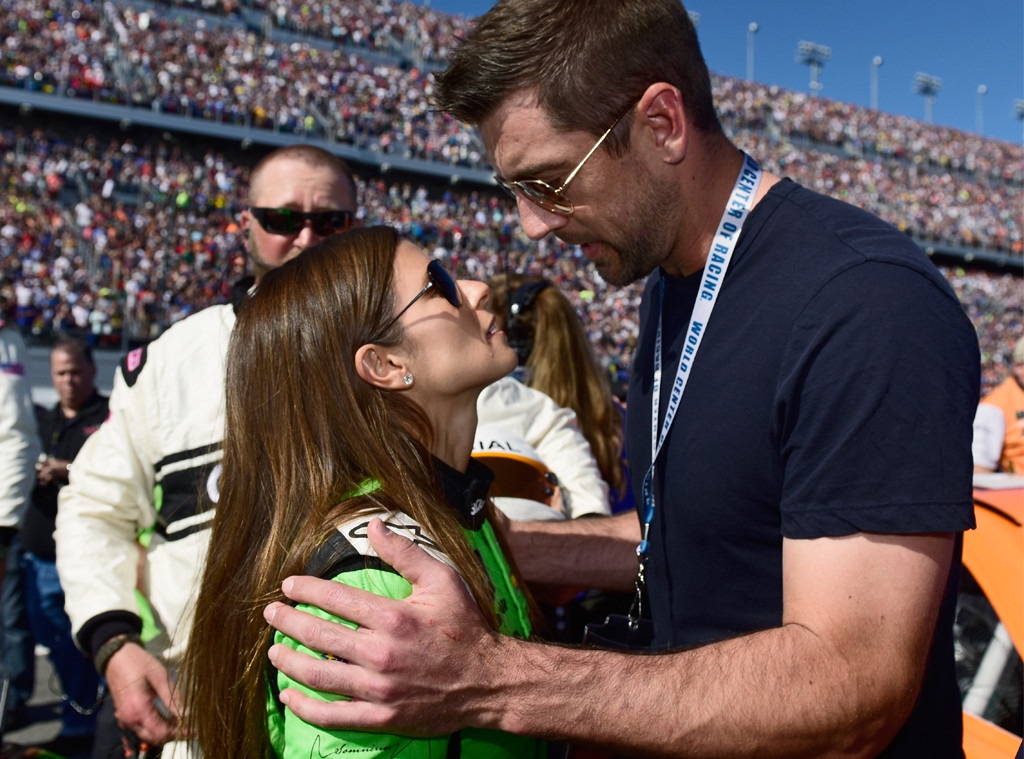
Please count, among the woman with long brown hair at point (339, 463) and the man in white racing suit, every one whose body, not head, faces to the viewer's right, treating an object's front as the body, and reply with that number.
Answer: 1

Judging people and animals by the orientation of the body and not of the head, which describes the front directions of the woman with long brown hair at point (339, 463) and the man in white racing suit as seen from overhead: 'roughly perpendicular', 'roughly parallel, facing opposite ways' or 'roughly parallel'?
roughly perpendicular

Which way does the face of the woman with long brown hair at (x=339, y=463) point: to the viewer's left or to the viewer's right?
to the viewer's right

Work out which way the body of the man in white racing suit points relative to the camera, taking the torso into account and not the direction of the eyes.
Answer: toward the camera

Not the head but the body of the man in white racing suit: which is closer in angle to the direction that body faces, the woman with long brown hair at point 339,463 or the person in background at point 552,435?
the woman with long brown hair

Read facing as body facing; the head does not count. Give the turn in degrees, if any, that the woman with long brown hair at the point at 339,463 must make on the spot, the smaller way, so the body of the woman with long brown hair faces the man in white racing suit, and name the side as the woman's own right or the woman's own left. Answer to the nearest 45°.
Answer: approximately 135° to the woman's own left

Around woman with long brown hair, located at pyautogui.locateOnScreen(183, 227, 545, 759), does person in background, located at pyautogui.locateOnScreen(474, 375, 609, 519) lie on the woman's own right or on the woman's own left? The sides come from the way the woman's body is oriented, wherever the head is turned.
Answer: on the woman's own left

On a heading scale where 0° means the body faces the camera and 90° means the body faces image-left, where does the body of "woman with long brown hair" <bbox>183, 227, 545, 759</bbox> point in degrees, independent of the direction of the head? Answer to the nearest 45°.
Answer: approximately 270°

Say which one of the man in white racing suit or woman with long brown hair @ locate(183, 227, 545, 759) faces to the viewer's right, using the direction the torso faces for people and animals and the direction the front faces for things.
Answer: the woman with long brown hair
